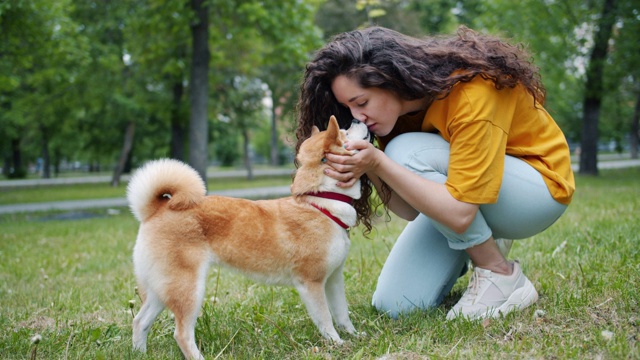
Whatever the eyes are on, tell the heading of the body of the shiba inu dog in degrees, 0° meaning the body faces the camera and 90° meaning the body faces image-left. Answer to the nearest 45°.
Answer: approximately 270°

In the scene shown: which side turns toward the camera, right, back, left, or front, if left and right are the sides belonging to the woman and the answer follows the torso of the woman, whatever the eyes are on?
left

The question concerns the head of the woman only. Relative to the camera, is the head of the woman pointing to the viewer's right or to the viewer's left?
to the viewer's left

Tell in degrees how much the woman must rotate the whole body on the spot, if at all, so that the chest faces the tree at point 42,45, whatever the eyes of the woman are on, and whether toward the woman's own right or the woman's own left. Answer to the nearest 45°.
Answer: approximately 45° to the woman's own right

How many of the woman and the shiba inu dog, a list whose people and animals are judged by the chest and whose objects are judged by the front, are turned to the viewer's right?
1

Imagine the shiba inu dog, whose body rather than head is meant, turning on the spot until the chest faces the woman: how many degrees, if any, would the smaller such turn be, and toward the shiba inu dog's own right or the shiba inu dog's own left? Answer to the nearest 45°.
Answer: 0° — it already faces them

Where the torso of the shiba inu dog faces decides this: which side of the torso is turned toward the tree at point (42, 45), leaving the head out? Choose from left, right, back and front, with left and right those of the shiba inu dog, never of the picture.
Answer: left

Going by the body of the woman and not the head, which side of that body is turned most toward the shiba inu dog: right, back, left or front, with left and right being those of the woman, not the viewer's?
front

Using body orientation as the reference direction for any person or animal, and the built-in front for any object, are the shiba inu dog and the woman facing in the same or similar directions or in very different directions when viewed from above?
very different directions

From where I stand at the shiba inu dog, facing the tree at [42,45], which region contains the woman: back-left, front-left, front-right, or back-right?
back-right
